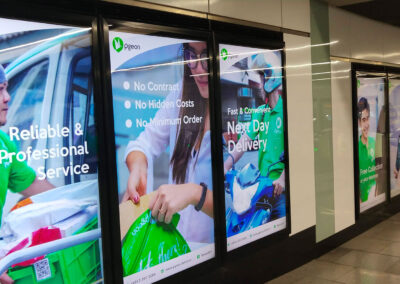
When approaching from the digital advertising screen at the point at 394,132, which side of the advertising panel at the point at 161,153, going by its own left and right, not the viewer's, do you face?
left

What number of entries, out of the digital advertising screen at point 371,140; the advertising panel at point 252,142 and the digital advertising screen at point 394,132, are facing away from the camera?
0

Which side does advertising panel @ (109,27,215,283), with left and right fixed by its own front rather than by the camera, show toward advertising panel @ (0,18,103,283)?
right

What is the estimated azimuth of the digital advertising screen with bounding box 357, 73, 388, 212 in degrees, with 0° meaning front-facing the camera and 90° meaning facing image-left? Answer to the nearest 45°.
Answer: approximately 315°

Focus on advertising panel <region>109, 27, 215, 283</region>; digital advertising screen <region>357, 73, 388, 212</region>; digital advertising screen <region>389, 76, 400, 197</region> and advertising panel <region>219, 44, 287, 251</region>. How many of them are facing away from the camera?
0

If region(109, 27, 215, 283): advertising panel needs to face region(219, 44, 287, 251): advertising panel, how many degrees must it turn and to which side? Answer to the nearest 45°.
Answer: approximately 90° to its left

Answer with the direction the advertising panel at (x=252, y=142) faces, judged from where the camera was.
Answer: facing the viewer and to the right of the viewer

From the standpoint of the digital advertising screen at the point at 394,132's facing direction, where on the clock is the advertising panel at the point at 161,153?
The advertising panel is roughly at 2 o'clock from the digital advertising screen.

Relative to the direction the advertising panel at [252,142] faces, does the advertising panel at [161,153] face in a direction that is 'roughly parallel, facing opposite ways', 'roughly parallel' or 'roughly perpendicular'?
roughly parallel

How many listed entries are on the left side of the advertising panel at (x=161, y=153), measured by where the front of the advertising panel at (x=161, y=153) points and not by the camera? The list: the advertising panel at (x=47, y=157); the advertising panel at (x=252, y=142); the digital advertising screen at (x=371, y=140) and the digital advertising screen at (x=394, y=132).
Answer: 3

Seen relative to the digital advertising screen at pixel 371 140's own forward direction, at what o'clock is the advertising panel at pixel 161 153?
The advertising panel is roughly at 2 o'clock from the digital advertising screen.

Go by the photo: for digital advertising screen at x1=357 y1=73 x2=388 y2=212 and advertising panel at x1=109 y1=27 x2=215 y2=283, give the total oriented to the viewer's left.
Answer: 0

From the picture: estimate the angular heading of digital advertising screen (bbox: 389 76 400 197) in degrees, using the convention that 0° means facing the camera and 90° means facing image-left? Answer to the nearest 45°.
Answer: approximately 315°

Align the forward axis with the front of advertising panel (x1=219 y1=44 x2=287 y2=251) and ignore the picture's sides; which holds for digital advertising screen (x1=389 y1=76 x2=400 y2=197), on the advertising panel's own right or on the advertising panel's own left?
on the advertising panel's own left

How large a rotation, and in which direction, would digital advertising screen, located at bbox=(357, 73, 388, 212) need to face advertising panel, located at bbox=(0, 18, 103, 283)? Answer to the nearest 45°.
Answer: approximately 45° to its right

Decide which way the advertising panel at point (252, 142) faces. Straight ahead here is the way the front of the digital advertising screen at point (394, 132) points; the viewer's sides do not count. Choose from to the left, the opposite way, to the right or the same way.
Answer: the same way
